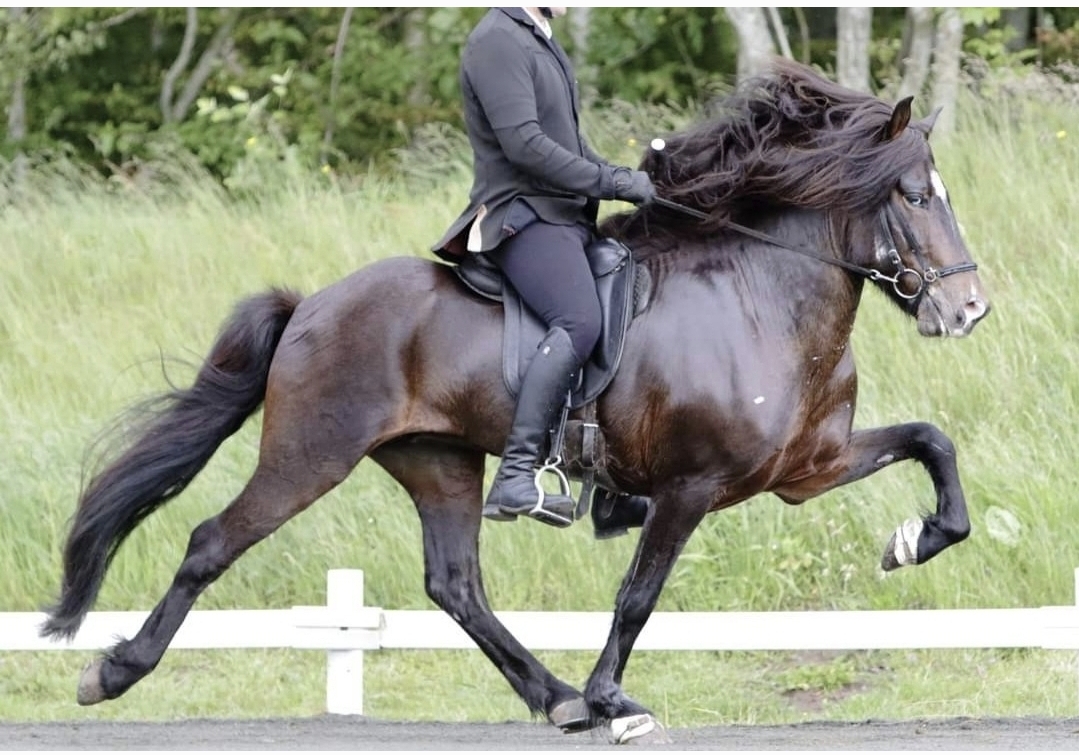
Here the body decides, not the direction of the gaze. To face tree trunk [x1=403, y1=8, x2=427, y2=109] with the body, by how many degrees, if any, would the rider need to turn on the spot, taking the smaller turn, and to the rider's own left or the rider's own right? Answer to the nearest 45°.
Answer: approximately 90° to the rider's own left

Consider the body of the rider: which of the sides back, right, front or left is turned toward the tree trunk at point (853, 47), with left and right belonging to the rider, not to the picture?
left

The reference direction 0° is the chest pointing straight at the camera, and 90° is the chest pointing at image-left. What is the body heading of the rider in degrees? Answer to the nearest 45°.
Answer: approximately 270°

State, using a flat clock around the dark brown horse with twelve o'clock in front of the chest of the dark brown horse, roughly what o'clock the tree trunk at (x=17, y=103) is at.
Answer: The tree trunk is roughly at 8 o'clock from the dark brown horse.

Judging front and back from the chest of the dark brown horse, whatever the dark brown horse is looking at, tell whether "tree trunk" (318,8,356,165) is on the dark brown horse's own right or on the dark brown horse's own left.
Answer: on the dark brown horse's own left

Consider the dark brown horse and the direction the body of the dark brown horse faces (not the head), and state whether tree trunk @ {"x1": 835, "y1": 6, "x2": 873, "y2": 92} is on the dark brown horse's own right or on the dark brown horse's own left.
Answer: on the dark brown horse's own left

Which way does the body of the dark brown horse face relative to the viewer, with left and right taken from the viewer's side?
facing to the right of the viewer

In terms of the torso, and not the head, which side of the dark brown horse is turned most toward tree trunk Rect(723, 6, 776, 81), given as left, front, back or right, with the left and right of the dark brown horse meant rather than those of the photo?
left

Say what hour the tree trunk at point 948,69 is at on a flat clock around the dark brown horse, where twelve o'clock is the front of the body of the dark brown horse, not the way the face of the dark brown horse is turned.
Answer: The tree trunk is roughly at 10 o'clock from the dark brown horse.

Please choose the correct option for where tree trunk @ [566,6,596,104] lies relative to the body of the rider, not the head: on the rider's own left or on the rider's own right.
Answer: on the rider's own left
